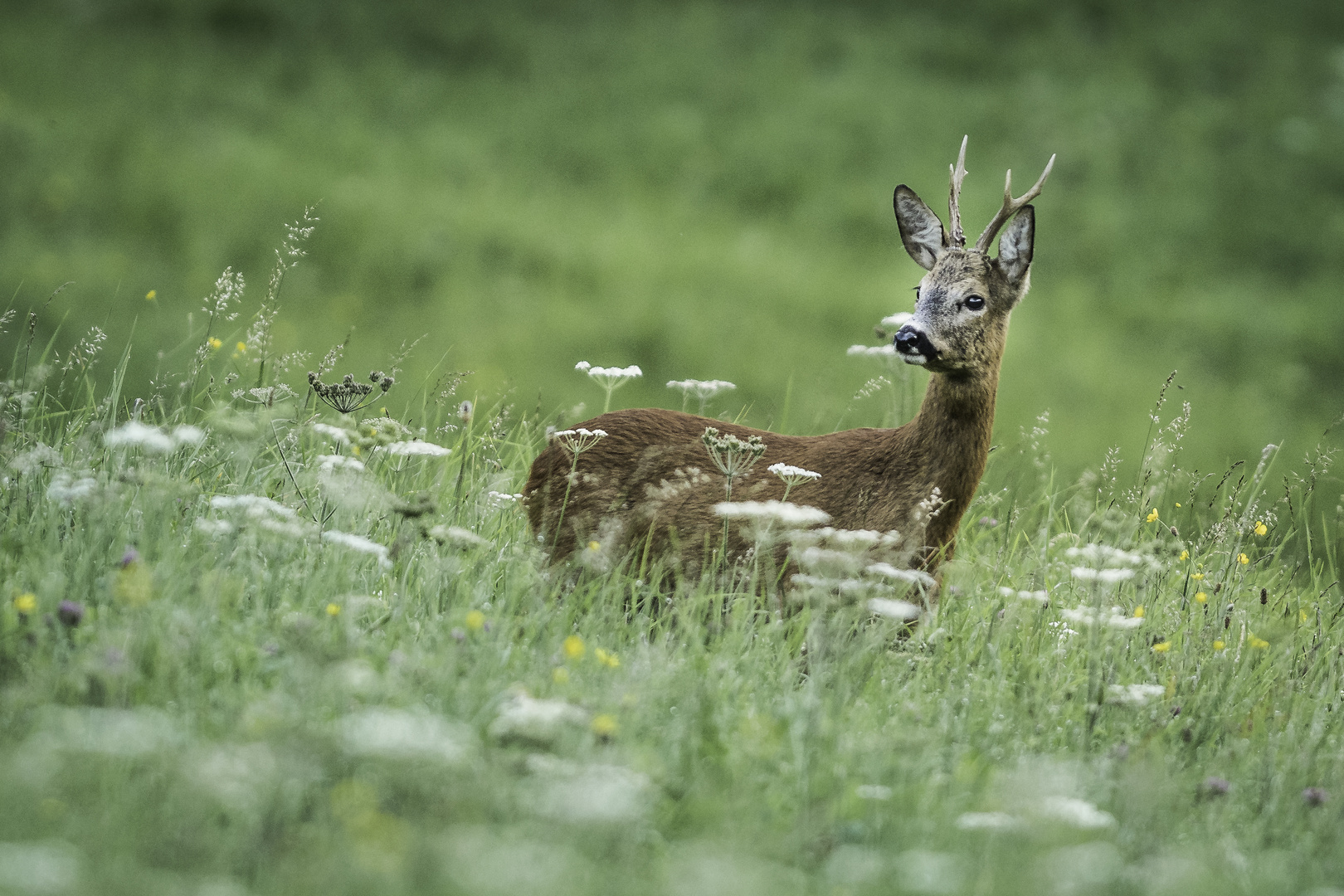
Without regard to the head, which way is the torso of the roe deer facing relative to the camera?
to the viewer's right

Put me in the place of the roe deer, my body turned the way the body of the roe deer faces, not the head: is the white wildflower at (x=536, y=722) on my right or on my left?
on my right

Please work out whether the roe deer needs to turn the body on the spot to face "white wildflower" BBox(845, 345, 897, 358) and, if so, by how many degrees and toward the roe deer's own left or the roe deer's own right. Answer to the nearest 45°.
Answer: approximately 90° to the roe deer's own left

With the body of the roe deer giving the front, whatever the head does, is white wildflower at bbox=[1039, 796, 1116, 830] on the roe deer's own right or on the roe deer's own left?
on the roe deer's own right

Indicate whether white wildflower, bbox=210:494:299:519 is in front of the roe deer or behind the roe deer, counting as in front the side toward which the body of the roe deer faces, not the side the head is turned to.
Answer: behind

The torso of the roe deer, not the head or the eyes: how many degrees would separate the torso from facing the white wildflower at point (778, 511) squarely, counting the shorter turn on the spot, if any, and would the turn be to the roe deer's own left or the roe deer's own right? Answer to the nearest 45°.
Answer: approximately 90° to the roe deer's own right

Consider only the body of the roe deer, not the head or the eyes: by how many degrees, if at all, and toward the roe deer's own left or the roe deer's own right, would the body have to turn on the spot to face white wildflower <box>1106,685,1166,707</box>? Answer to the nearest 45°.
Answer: approximately 45° to the roe deer's own right

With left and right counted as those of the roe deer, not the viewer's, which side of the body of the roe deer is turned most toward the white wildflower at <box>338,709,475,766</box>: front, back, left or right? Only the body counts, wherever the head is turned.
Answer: right

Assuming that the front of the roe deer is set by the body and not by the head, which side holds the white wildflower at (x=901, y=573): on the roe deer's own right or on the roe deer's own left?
on the roe deer's own right
